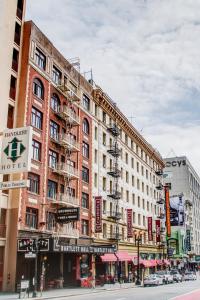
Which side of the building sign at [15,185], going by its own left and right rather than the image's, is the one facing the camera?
front

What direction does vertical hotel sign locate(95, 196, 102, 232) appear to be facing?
toward the camera

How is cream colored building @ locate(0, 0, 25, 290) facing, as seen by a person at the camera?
facing the viewer and to the right of the viewer

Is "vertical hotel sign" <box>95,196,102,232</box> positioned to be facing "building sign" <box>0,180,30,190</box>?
yes
